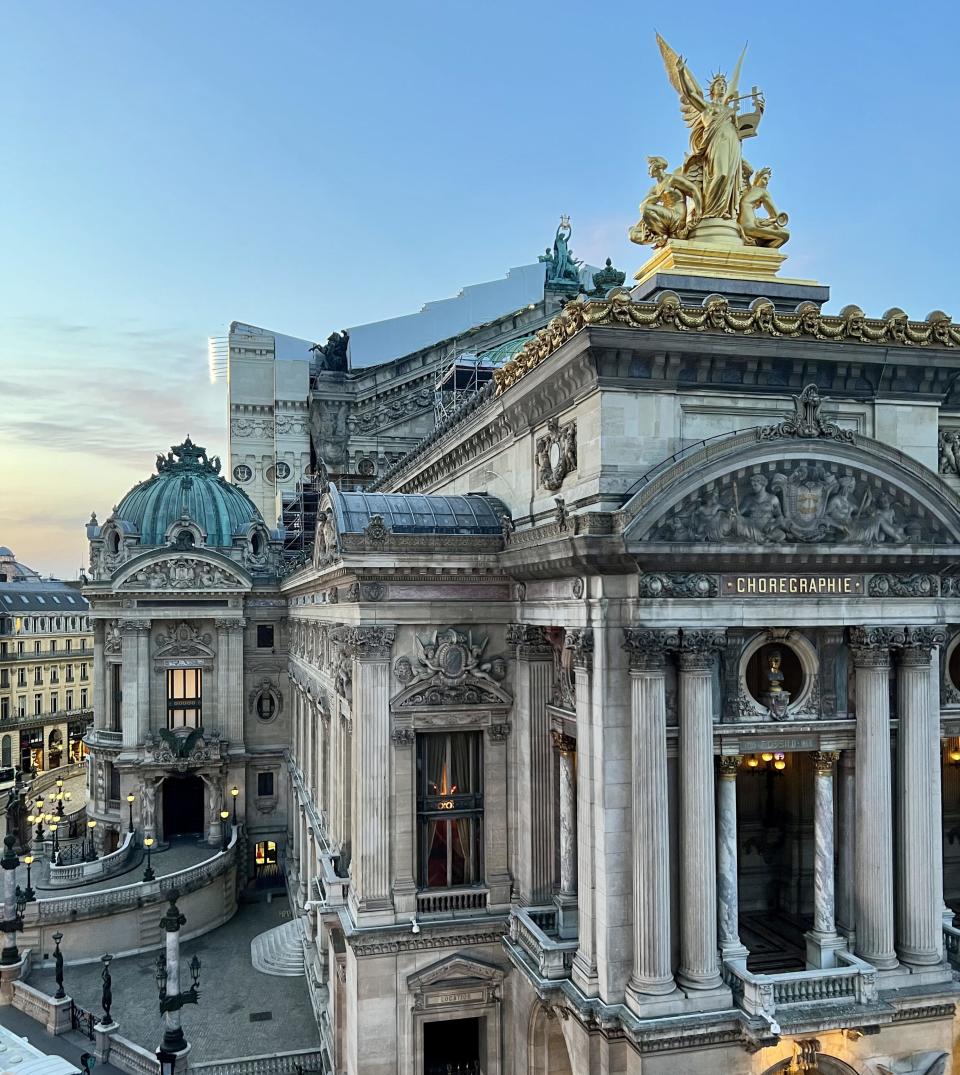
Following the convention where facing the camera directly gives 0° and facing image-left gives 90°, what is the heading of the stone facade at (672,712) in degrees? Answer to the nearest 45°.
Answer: approximately 0°

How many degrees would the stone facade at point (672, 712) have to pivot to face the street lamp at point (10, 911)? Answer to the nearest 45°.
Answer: approximately 135° to its right
